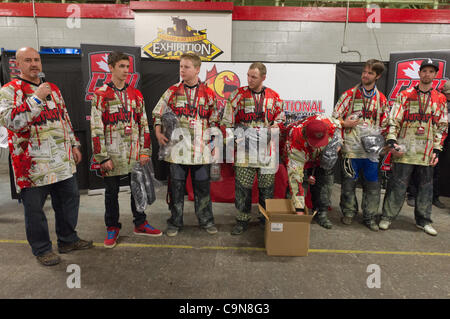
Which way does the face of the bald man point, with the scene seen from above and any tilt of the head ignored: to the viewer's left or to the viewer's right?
to the viewer's right

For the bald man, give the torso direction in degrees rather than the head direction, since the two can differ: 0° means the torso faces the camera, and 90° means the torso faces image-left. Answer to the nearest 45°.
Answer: approximately 315°

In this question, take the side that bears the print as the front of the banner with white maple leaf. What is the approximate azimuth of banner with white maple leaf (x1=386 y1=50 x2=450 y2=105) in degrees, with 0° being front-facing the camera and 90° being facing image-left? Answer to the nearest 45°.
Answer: approximately 0°

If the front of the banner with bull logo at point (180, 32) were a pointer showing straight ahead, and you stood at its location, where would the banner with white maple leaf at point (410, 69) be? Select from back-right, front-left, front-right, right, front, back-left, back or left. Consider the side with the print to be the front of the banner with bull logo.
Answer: front-left
